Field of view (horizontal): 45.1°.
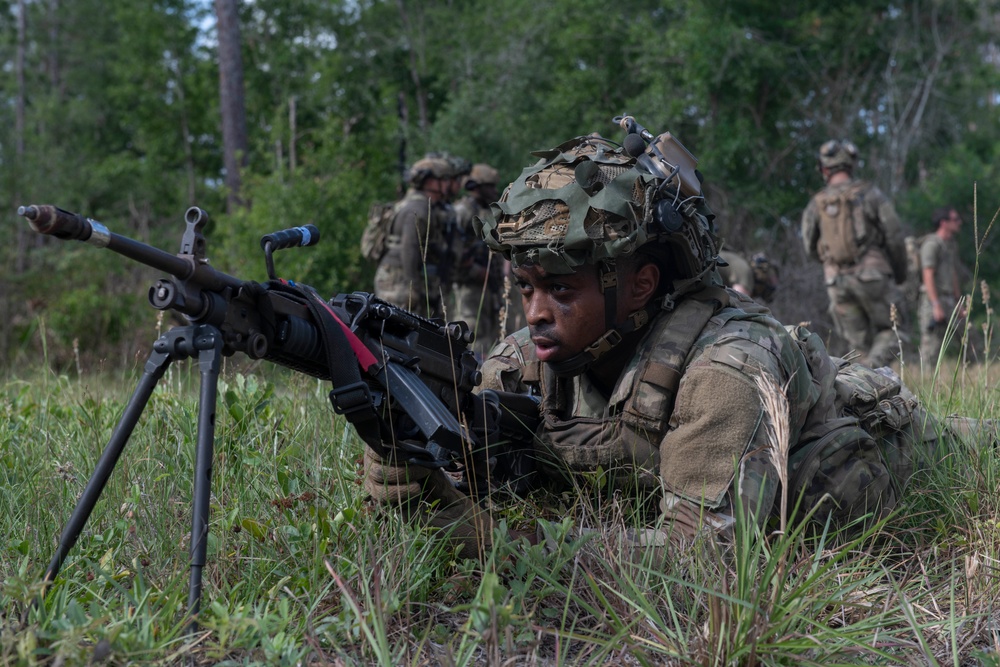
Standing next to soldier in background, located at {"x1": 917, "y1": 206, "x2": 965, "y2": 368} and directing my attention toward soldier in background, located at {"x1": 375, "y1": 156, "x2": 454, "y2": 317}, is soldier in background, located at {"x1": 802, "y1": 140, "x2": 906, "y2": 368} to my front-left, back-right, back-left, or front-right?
front-left

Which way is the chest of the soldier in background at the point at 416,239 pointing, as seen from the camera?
to the viewer's right

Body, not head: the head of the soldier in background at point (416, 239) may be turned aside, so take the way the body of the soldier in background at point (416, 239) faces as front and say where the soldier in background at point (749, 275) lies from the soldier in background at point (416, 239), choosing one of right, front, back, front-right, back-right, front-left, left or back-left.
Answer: front

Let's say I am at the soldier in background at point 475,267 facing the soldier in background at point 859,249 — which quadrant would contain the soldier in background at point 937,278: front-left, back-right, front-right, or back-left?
front-left

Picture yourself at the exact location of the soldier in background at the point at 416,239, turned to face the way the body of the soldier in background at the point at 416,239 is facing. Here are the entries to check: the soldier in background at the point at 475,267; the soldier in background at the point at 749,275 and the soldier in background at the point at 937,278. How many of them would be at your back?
0

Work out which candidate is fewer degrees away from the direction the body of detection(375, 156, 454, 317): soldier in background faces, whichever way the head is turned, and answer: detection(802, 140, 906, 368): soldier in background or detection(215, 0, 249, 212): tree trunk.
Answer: the soldier in background

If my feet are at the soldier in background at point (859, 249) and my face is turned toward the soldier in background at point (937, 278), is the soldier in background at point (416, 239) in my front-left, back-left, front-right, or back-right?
back-left

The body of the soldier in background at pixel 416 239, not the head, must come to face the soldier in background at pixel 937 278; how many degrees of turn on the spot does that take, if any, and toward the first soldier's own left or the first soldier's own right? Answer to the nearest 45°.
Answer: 0° — they already face them

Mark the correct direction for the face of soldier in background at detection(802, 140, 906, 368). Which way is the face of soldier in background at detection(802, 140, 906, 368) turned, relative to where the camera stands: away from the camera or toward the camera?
away from the camera

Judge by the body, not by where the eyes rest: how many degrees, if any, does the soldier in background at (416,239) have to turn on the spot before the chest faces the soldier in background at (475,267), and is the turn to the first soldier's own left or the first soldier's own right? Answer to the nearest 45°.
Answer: approximately 45° to the first soldier's own left

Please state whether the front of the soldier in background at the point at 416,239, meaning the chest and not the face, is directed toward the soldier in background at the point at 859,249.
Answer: yes
